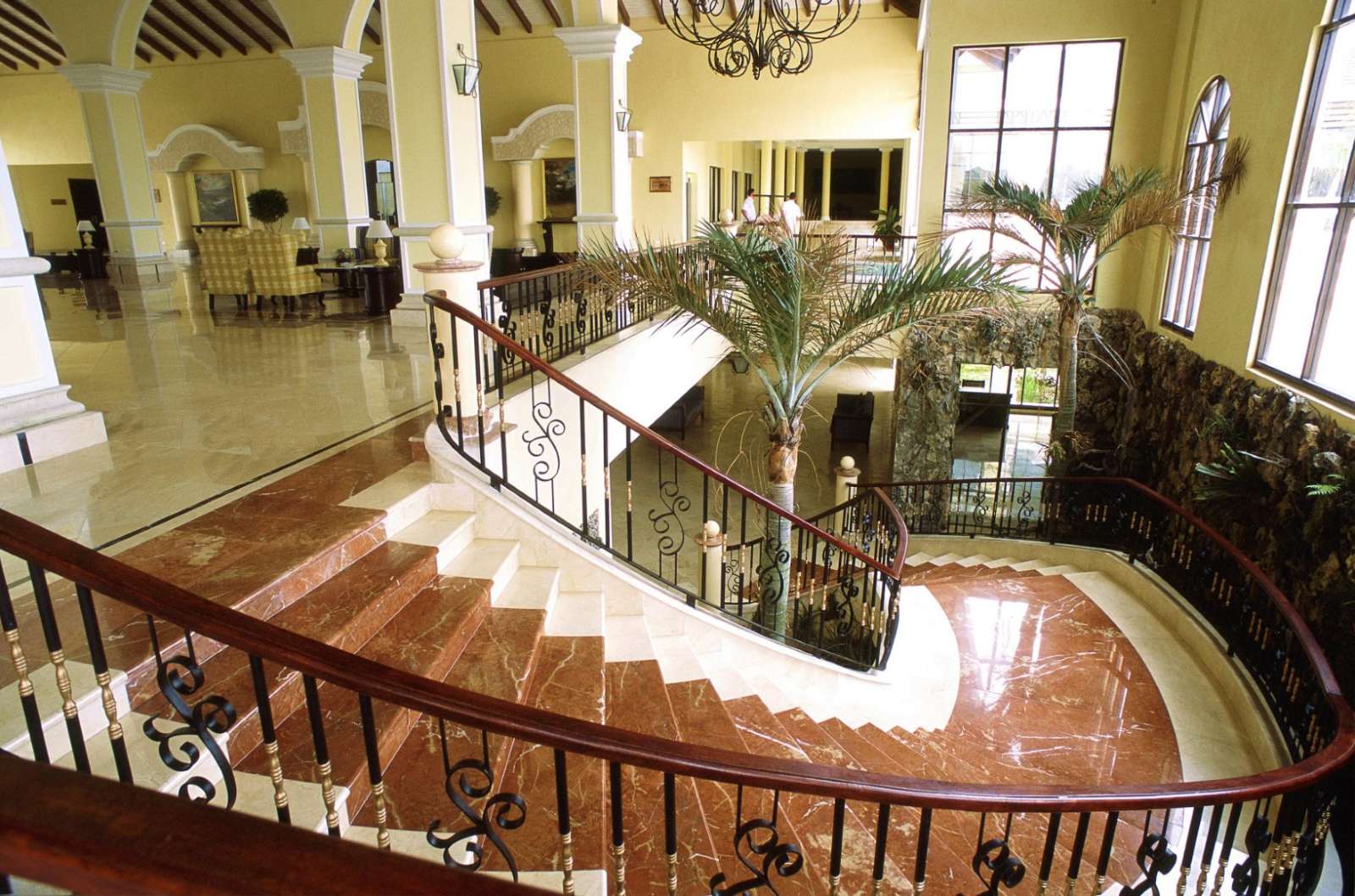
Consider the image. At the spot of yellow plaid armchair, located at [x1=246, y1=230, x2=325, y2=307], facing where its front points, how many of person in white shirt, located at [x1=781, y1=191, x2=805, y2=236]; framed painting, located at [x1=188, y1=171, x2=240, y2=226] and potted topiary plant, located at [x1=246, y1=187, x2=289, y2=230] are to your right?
1

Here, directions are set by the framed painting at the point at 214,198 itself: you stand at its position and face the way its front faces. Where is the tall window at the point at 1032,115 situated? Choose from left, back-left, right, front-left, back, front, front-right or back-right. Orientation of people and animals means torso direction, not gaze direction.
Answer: front-left

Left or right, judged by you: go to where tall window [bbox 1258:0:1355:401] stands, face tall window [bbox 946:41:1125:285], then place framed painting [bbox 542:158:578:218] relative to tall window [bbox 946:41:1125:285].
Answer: left

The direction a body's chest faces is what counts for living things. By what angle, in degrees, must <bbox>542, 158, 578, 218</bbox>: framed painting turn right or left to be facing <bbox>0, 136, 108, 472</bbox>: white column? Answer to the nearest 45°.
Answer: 0° — it already faces it

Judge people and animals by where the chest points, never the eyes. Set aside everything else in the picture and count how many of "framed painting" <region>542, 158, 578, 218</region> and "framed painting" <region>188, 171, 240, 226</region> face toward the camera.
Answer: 2

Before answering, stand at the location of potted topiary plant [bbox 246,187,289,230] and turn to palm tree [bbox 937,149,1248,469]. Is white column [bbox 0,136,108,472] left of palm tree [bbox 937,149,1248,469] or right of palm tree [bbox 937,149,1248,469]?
right

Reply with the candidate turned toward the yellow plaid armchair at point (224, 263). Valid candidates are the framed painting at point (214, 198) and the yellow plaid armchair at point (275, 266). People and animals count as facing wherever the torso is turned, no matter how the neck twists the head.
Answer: the framed painting

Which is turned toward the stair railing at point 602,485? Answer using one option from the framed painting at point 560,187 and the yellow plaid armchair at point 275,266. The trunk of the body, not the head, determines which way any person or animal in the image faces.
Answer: the framed painting

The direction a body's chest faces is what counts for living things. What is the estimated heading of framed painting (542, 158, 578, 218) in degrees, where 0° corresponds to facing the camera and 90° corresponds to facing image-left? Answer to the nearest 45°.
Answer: approximately 0°
